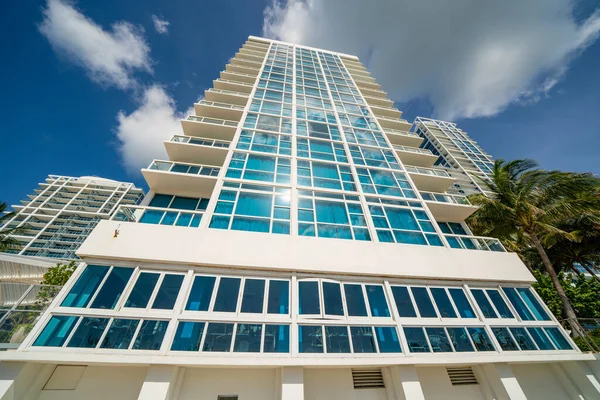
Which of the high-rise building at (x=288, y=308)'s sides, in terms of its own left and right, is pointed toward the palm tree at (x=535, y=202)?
left

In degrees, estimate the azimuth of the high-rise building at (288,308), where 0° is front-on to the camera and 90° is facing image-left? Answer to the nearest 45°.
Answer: approximately 0°
